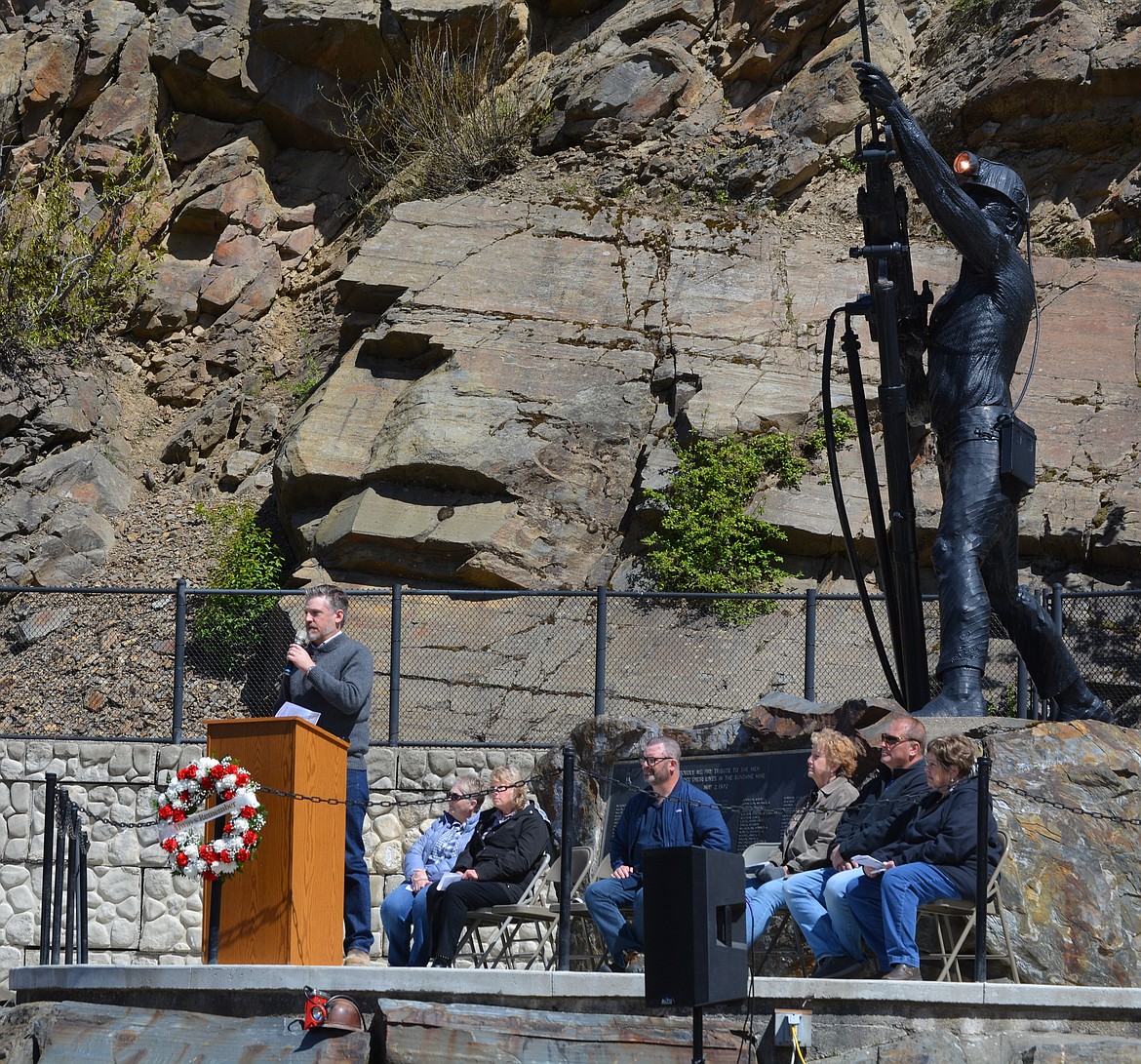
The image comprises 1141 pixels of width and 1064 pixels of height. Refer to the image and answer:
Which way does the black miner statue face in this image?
to the viewer's left

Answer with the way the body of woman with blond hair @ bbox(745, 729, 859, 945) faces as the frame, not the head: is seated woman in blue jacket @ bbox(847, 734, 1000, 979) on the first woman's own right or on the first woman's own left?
on the first woman's own left

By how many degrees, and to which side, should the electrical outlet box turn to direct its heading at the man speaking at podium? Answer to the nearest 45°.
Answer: approximately 135° to its right

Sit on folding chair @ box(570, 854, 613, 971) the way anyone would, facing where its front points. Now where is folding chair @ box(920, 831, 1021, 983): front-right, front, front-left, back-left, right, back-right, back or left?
back-left

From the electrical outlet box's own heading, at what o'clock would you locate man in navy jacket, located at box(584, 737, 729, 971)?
The man in navy jacket is roughly at 5 o'clock from the electrical outlet box.

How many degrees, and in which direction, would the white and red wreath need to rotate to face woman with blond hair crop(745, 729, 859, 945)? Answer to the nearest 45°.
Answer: approximately 135° to its left

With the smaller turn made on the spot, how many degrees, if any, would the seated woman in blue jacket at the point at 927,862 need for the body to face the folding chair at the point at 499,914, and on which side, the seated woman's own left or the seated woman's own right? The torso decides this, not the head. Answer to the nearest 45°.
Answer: approximately 45° to the seated woman's own right

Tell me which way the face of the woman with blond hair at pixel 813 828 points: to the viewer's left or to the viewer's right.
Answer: to the viewer's left

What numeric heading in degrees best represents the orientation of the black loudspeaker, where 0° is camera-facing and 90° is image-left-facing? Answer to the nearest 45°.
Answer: approximately 45°
